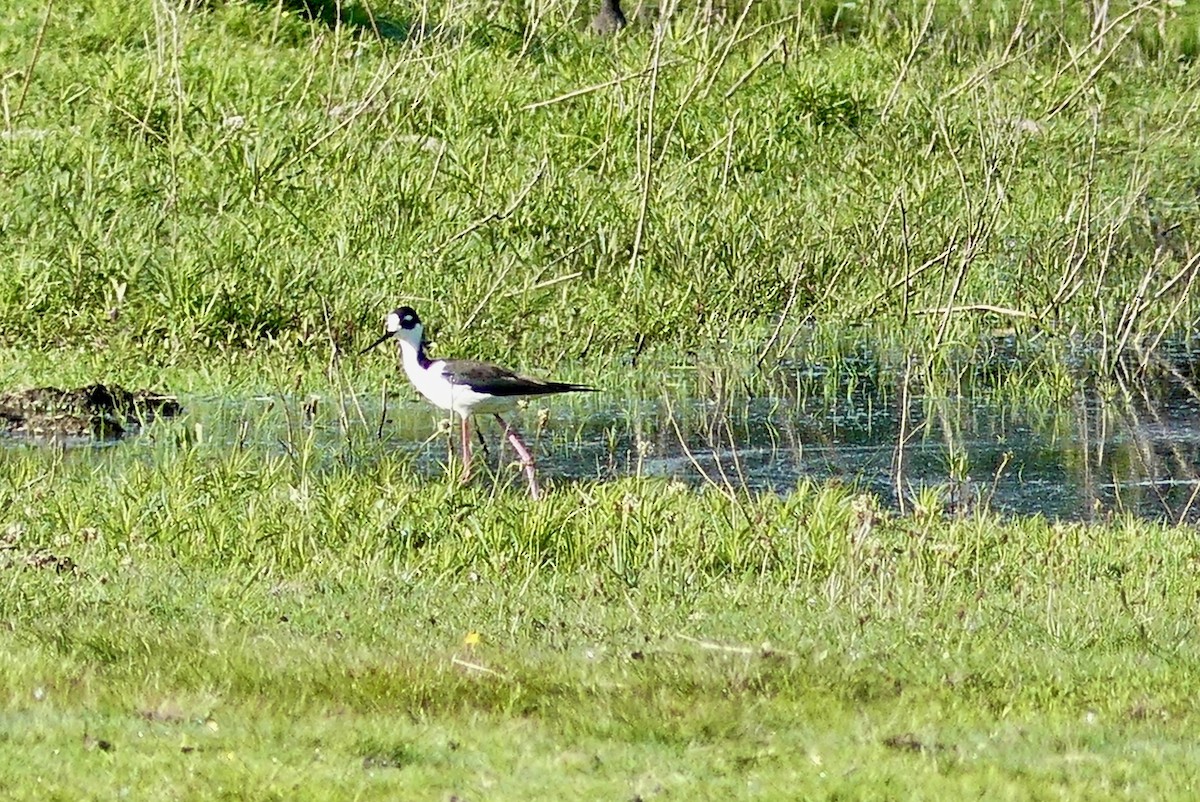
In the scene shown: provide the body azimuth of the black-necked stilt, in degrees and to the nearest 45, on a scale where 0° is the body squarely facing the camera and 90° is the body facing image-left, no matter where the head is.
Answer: approximately 90°
